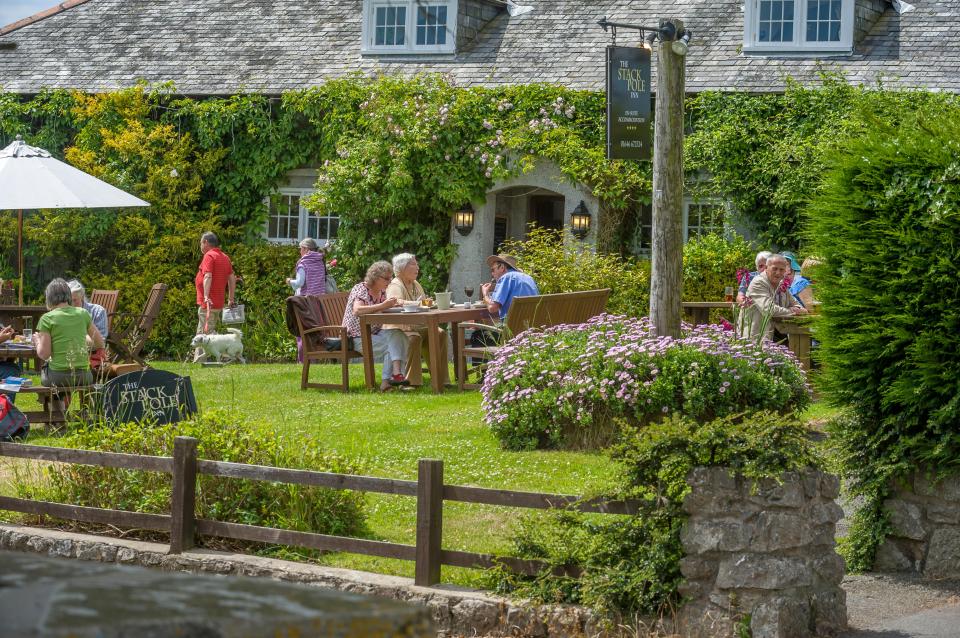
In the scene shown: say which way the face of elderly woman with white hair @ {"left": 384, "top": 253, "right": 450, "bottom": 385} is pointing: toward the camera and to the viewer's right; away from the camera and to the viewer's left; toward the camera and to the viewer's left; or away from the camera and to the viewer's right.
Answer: toward the camera and to the viewer's right

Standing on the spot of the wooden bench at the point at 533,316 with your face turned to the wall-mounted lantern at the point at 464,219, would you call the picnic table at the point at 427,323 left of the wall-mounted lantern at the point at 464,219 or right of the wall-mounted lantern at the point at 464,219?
left

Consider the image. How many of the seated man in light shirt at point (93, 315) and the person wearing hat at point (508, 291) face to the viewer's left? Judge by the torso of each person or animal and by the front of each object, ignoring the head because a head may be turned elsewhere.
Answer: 2

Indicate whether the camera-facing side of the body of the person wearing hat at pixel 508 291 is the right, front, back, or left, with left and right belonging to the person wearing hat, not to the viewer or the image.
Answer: left

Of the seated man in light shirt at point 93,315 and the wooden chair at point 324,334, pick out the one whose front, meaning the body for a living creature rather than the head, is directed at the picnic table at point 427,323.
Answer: the wooden chair

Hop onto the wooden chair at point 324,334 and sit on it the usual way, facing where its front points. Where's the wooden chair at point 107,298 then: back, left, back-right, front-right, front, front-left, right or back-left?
back

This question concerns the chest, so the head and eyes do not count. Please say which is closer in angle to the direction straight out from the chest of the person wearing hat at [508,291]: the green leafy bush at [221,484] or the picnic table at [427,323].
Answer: the picnic table

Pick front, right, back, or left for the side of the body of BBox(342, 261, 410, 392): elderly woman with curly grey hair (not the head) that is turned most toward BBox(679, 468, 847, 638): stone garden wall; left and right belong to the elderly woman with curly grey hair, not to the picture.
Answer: right

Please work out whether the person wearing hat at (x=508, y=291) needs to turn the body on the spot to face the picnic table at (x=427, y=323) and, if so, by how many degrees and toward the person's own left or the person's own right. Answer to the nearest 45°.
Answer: approximately 45° to the person's own left

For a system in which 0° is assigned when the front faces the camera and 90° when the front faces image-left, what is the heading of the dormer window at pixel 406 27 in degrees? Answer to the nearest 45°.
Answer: approximately 0°

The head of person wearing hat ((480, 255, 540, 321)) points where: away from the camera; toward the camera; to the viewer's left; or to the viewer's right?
to the viewer's left

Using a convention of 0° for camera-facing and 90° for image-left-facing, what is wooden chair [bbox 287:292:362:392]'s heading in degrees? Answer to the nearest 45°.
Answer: approximately 315°

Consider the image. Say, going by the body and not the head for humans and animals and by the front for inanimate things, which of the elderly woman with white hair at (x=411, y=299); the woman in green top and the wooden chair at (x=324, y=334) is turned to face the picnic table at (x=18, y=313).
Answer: the woman in green top

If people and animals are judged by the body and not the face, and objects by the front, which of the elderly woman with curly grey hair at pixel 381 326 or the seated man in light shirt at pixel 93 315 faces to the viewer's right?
the elderly woman with curly grey hair

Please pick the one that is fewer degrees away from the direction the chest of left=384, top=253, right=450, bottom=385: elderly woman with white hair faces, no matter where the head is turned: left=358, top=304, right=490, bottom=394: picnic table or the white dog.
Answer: the picnic table

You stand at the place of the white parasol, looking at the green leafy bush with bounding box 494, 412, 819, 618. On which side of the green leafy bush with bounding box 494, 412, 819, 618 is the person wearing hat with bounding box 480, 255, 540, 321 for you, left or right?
left

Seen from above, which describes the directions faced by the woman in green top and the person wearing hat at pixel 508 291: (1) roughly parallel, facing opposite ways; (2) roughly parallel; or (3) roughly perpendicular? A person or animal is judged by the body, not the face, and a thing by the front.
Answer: roughly perpendicular
